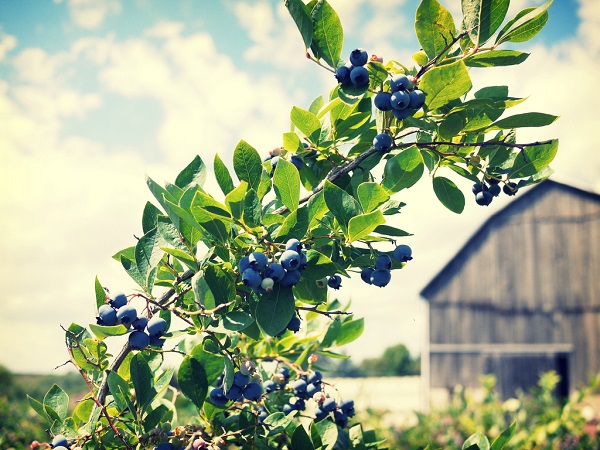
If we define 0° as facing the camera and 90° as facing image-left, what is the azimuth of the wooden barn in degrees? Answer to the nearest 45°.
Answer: approximately 0°

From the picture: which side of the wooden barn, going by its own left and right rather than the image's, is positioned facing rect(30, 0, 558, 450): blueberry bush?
front

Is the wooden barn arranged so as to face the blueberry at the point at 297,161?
yes

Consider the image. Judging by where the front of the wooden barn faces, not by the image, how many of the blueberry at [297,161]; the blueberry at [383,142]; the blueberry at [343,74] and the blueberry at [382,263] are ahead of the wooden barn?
4

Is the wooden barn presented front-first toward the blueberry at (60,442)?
yes

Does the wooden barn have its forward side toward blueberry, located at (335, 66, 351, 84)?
yes

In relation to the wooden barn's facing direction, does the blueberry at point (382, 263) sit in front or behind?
in front

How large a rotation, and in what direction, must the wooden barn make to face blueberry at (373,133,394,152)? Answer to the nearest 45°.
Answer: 0° — it already faces it
